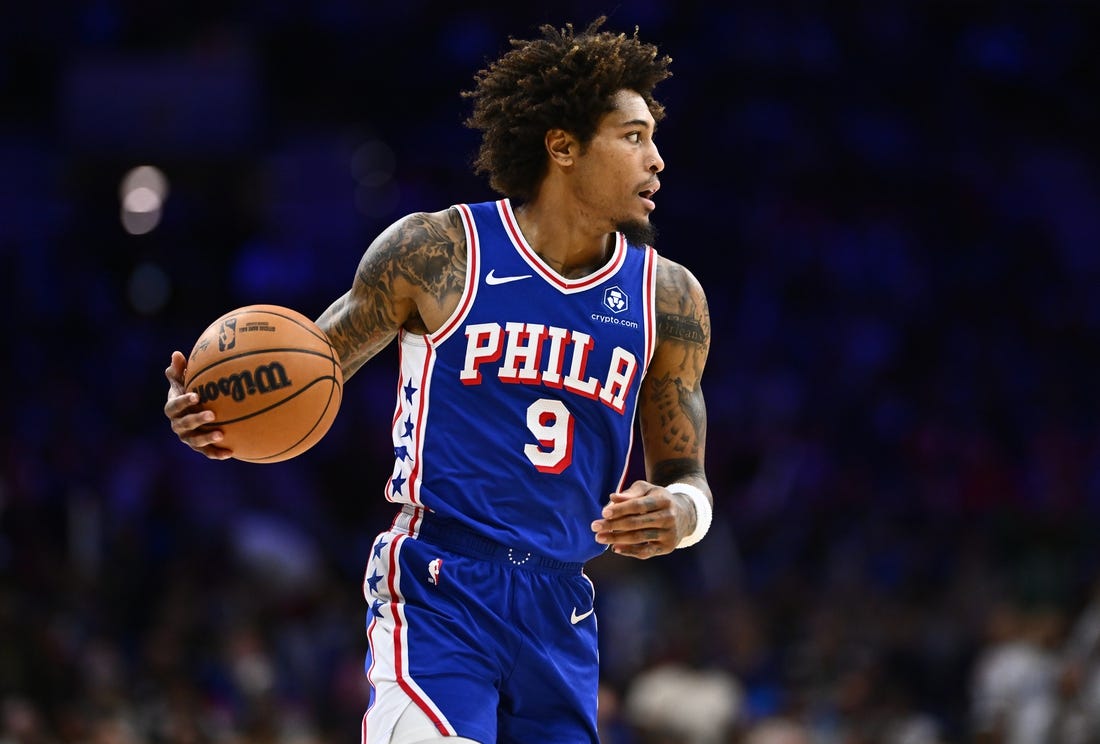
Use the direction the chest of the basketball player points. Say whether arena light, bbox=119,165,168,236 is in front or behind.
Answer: behind

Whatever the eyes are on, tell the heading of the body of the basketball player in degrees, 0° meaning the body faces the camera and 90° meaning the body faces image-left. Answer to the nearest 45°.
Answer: approximately 315°

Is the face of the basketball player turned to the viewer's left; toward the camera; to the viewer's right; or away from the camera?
to the viewer's right
